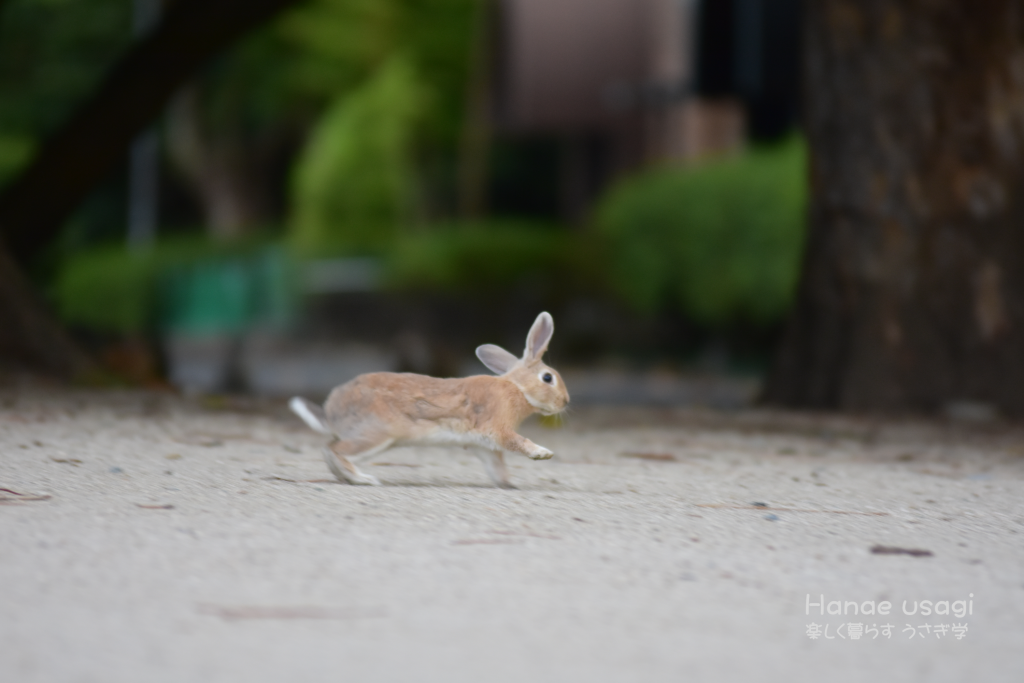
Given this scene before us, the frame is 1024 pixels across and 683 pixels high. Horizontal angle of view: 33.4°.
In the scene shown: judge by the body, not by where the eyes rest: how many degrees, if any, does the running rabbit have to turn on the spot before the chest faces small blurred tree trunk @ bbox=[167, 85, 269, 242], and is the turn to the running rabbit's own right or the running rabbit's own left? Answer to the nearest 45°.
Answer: approximately 90° to the running rabbit's own left

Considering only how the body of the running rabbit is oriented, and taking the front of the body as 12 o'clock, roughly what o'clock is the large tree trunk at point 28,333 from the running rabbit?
The large tree trunk is roughly at 8 o'clock from the running rabbit.

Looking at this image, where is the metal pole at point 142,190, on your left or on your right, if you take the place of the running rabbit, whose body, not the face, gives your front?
on your left

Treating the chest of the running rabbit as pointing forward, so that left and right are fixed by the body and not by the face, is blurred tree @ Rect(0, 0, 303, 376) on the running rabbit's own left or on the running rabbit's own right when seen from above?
on the running rabbit's own left

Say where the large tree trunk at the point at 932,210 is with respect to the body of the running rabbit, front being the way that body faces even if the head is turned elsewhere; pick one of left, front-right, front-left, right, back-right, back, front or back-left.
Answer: front-left

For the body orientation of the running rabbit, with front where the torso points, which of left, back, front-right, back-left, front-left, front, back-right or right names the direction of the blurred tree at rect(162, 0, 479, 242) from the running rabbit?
left

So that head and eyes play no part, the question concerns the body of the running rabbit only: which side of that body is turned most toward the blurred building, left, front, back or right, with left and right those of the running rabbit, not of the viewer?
left

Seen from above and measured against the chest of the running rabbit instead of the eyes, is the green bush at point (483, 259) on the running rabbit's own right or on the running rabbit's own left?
on the running rabbit's own left

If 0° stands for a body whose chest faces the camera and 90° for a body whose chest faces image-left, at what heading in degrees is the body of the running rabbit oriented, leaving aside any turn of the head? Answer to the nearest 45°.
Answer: approximately 270°
